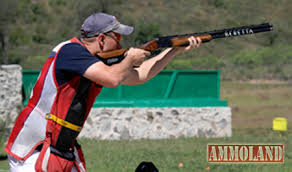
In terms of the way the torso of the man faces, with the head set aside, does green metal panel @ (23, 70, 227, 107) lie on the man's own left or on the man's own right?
on the man's own left

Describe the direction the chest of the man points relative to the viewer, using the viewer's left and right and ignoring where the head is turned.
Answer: facing to the right of the viewer

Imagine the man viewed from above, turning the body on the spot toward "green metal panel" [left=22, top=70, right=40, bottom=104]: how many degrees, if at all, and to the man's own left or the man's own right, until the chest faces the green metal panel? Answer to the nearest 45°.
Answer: approximately 90° to the man's own left

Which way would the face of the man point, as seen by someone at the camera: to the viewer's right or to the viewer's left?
to the viewer's right

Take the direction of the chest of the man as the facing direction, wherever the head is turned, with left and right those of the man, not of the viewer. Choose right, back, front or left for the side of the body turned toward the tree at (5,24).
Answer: left
